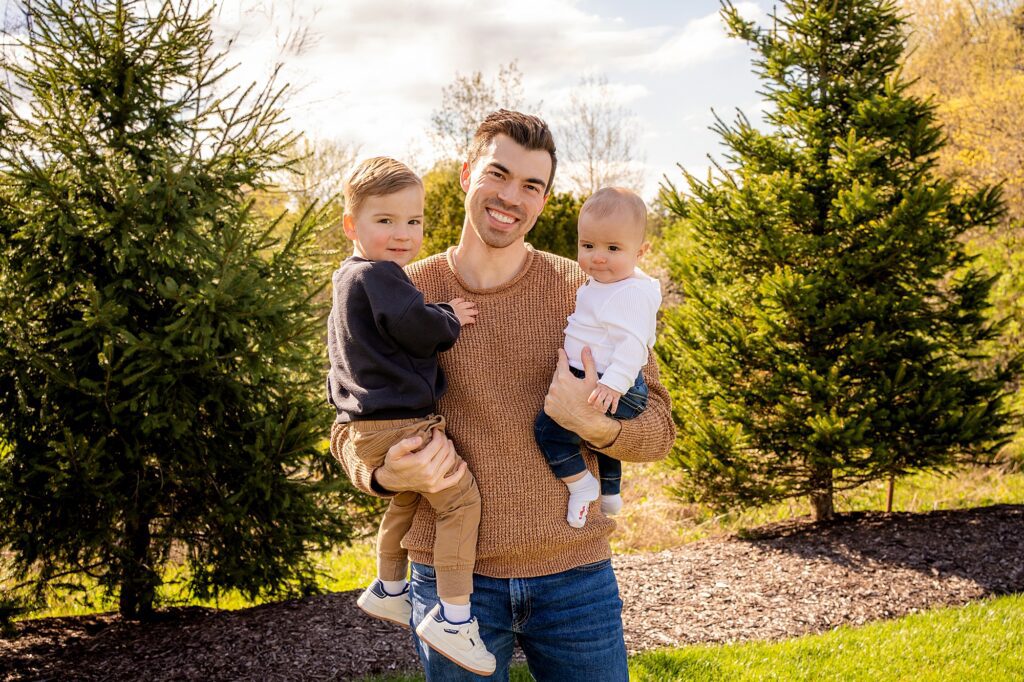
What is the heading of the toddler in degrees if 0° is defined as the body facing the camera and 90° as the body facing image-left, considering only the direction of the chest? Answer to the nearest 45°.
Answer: approximately 270°

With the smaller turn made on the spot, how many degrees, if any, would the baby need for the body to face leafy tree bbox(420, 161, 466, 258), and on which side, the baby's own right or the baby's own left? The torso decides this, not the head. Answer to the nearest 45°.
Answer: approximately 135° to the baby's own right

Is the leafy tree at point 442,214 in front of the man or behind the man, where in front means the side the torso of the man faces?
behind

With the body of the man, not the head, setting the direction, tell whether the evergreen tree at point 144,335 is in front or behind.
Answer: behind

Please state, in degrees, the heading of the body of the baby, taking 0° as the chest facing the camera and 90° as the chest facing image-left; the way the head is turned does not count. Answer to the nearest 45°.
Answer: approximately 45°

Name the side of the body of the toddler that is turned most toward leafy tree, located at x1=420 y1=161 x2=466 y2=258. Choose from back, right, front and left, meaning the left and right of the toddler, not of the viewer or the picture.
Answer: left

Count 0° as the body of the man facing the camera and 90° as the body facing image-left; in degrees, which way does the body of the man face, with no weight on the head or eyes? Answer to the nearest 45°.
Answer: approximately 0°

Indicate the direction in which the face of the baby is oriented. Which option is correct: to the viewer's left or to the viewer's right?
to the viewer's left

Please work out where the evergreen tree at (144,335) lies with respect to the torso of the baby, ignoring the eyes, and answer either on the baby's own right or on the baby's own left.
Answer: on the baby's own right
